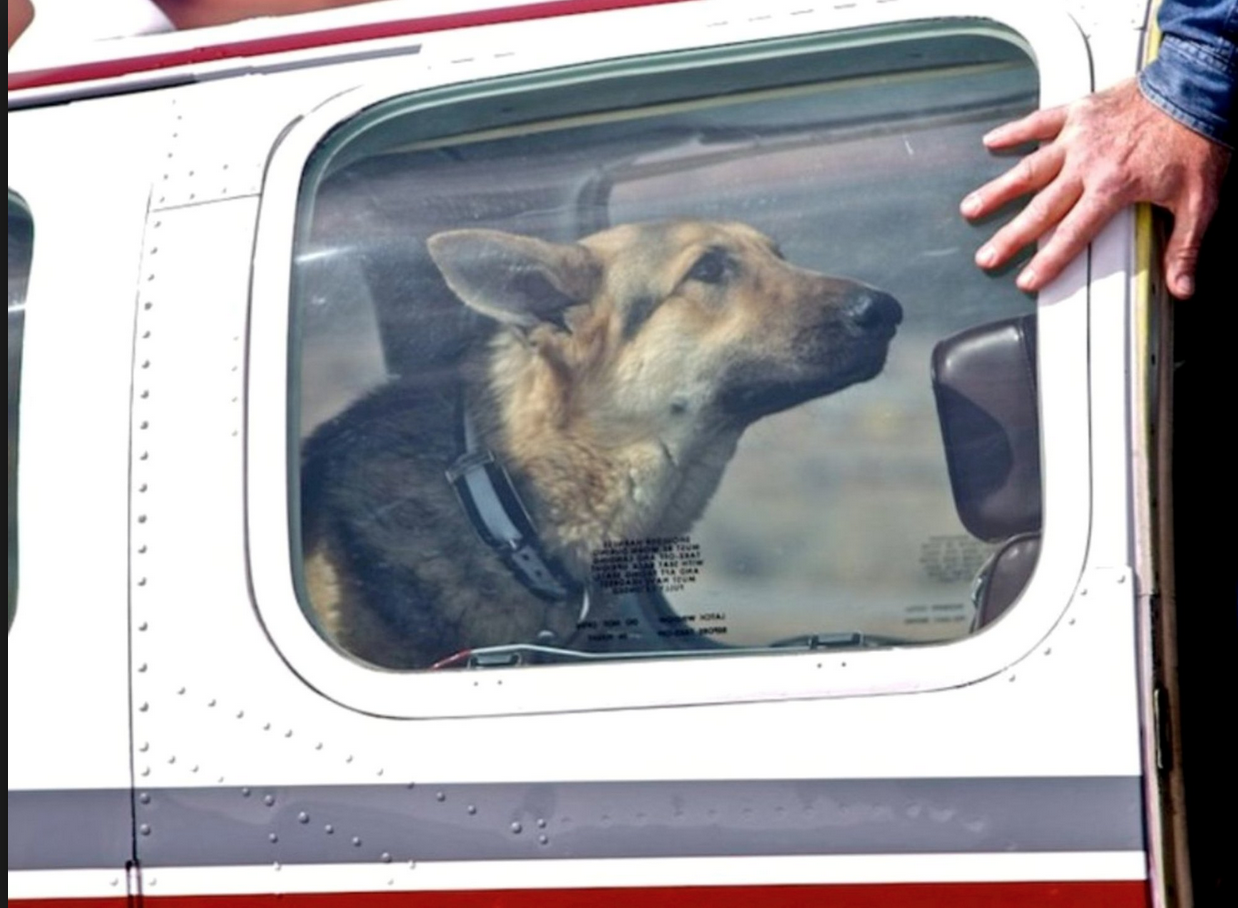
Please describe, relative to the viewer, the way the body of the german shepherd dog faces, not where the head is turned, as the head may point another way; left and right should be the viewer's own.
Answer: facing to the right of the viewer
